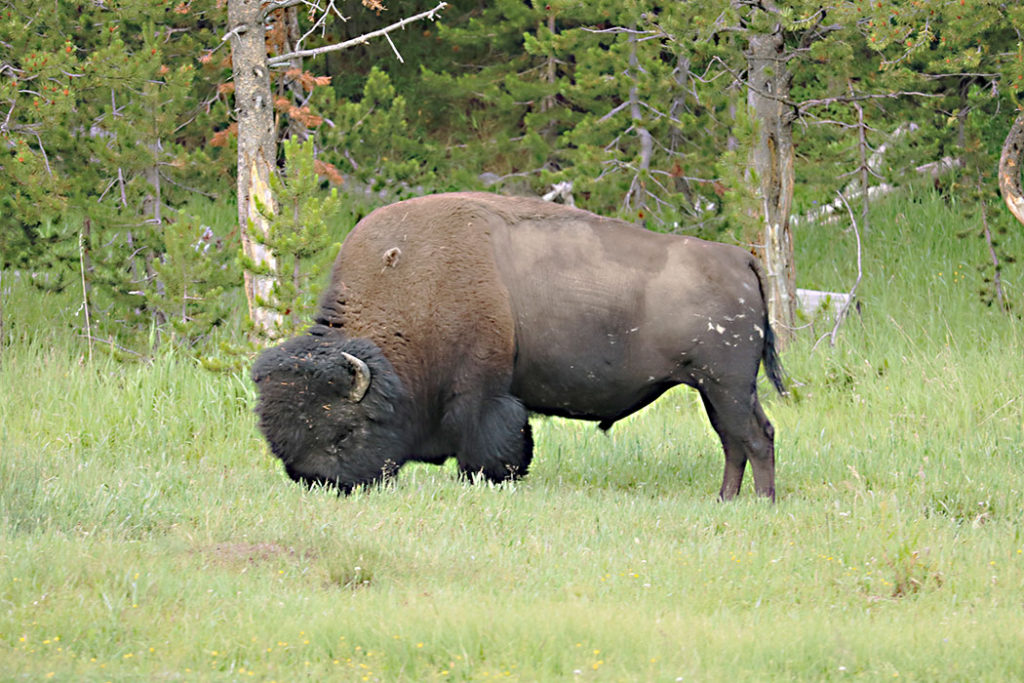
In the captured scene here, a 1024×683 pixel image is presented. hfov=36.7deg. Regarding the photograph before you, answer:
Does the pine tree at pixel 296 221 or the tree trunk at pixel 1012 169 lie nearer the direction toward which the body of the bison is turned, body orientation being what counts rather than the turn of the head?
the pine tree

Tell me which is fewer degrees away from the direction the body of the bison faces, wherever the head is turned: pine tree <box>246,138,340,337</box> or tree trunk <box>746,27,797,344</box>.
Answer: the pine tree

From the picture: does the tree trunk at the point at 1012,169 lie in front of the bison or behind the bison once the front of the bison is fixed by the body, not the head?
behind

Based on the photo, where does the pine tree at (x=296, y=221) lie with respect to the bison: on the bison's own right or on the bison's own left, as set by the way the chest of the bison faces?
on the bison's own right

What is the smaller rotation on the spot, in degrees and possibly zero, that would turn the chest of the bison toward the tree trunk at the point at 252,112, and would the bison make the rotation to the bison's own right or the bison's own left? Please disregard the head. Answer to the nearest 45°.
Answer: approximately 45° to the bison's own right

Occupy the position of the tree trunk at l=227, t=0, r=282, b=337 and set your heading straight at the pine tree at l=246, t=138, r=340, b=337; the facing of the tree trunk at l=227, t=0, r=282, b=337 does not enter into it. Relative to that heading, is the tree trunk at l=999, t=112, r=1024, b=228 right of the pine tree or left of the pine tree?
left

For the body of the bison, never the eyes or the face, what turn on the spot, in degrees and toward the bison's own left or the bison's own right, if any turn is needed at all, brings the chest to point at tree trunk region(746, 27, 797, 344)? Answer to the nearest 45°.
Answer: approximately 135° to the bison's own right

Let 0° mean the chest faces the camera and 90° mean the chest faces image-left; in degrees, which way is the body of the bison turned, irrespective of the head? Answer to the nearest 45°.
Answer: approximately 90°
